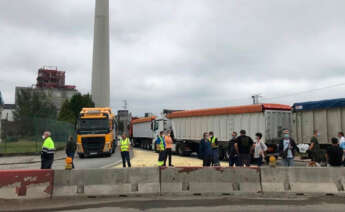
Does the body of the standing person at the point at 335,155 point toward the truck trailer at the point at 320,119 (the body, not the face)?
yes

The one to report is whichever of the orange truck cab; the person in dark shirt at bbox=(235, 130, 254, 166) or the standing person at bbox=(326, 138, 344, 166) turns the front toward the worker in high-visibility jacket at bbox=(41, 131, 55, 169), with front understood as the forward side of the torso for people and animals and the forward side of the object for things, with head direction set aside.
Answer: the orange truck cab

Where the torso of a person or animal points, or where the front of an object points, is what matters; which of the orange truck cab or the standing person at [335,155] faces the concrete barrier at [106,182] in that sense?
the orange truck cab

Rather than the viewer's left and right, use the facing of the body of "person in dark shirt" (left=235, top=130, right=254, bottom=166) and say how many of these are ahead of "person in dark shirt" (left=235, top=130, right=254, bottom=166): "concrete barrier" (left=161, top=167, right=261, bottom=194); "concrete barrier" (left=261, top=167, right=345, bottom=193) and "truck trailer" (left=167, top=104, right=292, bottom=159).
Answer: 1

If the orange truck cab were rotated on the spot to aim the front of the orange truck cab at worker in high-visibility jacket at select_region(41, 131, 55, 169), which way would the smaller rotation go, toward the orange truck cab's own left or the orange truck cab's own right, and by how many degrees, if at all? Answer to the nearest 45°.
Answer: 0° — it already faces them

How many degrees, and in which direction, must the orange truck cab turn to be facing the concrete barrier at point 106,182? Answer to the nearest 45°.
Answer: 0° — it already faces it

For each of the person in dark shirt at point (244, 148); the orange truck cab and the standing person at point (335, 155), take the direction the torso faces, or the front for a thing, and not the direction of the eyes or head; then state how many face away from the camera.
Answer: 2

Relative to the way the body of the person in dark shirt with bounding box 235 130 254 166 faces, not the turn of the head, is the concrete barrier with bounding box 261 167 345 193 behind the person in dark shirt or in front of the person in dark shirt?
behind

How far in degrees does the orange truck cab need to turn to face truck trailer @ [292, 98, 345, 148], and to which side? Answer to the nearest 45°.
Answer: approximately 45° to its left

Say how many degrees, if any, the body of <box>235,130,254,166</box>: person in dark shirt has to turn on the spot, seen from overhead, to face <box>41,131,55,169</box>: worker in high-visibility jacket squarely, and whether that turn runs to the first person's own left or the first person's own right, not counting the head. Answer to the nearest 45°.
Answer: approximately 90° to the first person's own left

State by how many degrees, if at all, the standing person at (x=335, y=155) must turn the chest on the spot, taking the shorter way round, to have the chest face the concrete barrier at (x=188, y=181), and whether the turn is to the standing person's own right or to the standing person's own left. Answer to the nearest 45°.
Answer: approximately 135° to the standing person's own left

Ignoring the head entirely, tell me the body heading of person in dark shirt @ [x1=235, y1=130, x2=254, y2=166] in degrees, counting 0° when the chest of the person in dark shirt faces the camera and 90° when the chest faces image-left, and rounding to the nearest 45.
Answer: approximately 180°
